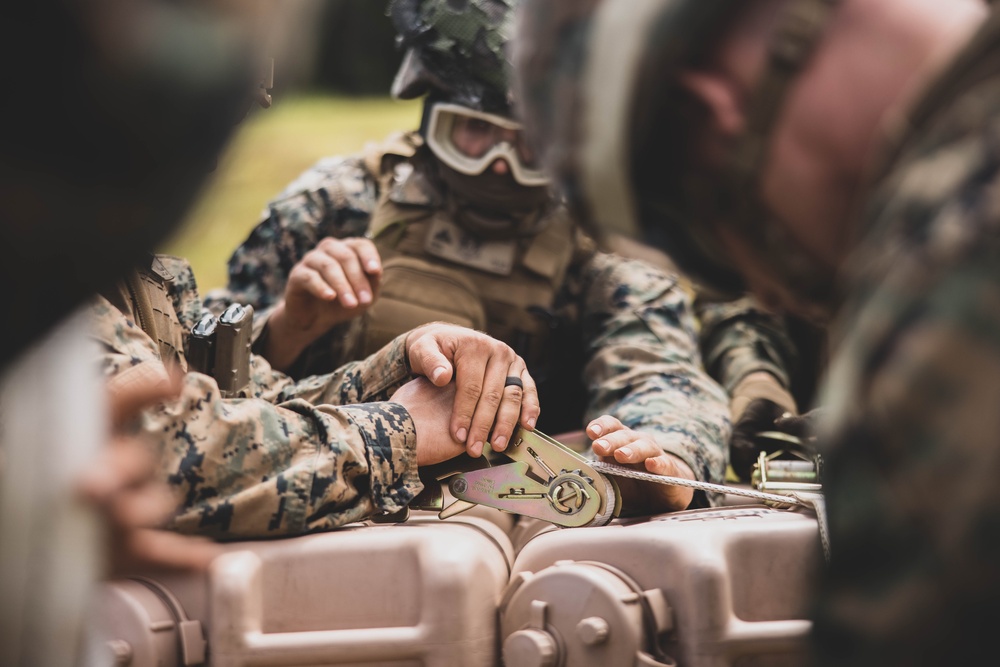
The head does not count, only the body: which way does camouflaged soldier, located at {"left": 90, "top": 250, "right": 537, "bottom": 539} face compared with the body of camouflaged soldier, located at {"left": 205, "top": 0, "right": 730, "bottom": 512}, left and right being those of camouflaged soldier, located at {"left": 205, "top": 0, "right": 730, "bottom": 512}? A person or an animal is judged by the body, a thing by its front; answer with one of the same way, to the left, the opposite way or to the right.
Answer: to the left

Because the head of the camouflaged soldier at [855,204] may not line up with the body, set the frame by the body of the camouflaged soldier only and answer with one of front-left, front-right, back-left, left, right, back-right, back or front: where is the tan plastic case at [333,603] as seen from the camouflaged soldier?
front-right

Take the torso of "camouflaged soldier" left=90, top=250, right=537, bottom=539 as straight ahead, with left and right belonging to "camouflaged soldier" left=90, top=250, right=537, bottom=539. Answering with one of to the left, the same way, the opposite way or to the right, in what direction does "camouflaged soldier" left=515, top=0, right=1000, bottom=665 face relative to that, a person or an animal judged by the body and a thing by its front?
the opposite way

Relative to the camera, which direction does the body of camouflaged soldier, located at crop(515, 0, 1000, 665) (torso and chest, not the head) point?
to the viewer's left

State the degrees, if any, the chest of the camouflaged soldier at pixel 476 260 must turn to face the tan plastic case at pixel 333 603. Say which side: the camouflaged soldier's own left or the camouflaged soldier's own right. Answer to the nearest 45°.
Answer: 0° — they already face it

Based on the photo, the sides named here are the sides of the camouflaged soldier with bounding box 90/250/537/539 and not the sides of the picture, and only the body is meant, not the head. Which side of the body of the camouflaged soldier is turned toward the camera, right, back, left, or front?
right

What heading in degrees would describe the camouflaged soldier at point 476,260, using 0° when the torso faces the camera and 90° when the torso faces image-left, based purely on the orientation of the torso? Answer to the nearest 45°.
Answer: approximately 0°

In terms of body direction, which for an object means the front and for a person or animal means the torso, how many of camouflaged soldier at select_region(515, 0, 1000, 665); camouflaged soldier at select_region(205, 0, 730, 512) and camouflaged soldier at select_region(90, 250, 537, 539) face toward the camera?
1

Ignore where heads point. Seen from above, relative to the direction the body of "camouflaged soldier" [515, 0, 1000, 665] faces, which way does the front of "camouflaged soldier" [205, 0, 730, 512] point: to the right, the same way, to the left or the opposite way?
to the left

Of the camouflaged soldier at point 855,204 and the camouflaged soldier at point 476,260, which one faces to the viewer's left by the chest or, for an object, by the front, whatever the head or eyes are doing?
the camouflaged soldier at point 855,204
